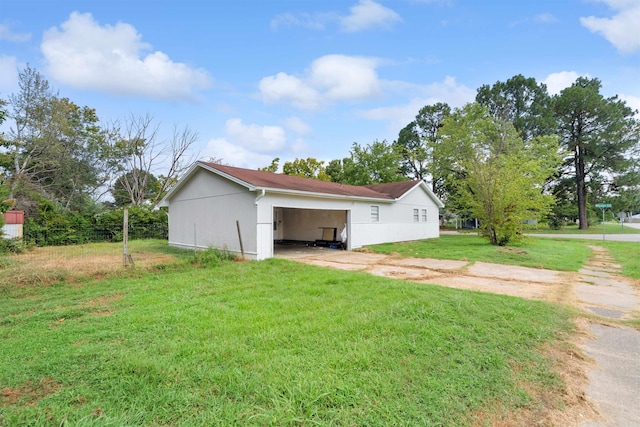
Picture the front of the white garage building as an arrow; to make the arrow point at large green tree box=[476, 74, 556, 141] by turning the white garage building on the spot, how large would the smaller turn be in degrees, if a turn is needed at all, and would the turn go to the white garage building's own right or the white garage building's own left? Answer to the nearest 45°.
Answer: approximately 90° to the white garage building's own left

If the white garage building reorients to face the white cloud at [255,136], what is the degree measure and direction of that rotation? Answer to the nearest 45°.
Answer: approximately 135° to its left

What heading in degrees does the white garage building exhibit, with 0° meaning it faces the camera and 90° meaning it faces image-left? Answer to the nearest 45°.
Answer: approximately 315°

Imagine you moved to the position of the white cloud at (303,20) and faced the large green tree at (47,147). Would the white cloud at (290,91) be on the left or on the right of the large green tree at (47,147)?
right

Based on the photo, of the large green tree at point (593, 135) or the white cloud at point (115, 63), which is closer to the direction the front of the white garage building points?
the large green tree

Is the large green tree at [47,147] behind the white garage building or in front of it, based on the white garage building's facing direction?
behind
